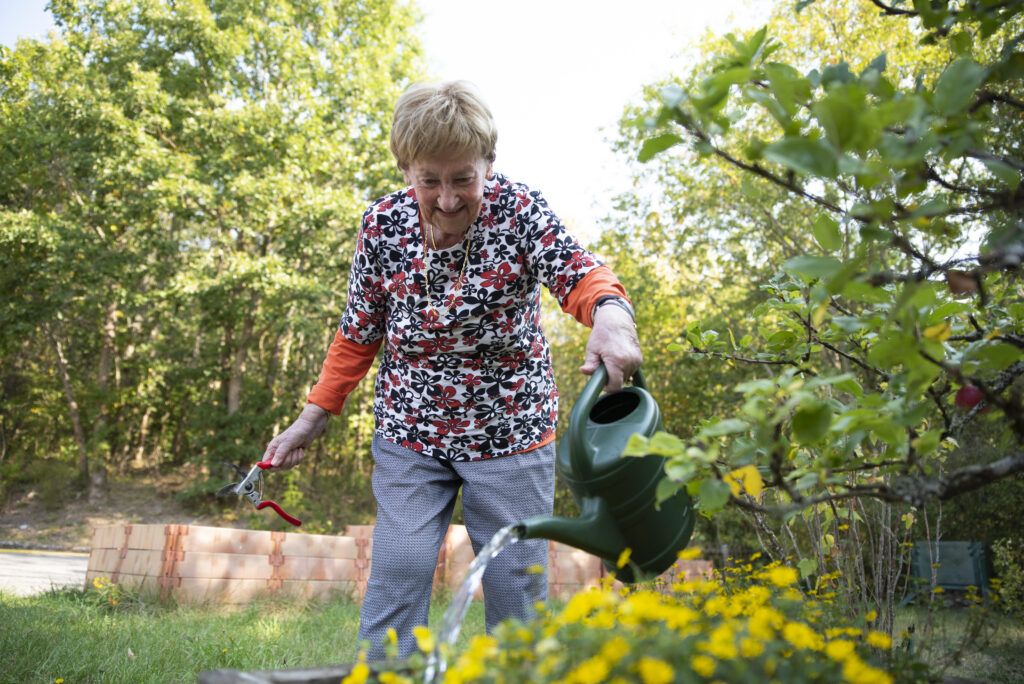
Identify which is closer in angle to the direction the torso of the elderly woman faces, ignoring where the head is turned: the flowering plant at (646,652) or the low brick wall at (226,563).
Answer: the flowering plant

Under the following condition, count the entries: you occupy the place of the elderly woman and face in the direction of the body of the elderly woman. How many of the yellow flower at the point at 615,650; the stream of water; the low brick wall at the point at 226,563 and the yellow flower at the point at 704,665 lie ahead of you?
3

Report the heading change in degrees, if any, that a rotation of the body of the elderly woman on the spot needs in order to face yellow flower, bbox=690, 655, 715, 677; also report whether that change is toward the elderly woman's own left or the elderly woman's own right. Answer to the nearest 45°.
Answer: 0° — they already face it

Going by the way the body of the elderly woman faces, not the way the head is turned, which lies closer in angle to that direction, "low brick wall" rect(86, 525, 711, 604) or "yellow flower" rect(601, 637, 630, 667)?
the yellow flower

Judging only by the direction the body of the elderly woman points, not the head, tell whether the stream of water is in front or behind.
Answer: in front

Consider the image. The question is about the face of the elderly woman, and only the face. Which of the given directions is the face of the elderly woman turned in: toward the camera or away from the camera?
toward the camera

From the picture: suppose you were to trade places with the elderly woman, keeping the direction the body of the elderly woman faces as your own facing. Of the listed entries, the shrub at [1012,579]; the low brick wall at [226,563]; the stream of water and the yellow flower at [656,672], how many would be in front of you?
2

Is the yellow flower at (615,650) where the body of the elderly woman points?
yes

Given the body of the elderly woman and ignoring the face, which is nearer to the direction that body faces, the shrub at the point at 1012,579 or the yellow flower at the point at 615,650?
the yellow flower

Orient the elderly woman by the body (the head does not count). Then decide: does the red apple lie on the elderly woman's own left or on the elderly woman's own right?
on the elderly woman's own left

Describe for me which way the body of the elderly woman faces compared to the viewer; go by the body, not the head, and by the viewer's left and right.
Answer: facing the viewer

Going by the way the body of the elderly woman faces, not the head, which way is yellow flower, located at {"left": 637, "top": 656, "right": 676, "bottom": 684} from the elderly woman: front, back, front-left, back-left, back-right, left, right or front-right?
front

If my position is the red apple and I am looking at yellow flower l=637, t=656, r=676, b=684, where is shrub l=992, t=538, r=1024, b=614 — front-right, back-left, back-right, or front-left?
back-right

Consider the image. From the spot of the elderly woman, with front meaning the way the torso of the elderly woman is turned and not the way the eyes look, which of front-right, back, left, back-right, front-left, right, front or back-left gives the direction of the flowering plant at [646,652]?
front

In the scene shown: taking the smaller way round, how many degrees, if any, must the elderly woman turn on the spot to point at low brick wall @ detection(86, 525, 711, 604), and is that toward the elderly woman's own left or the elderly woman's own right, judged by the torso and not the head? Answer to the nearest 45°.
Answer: approximately 135° to the elderly woman's own right
